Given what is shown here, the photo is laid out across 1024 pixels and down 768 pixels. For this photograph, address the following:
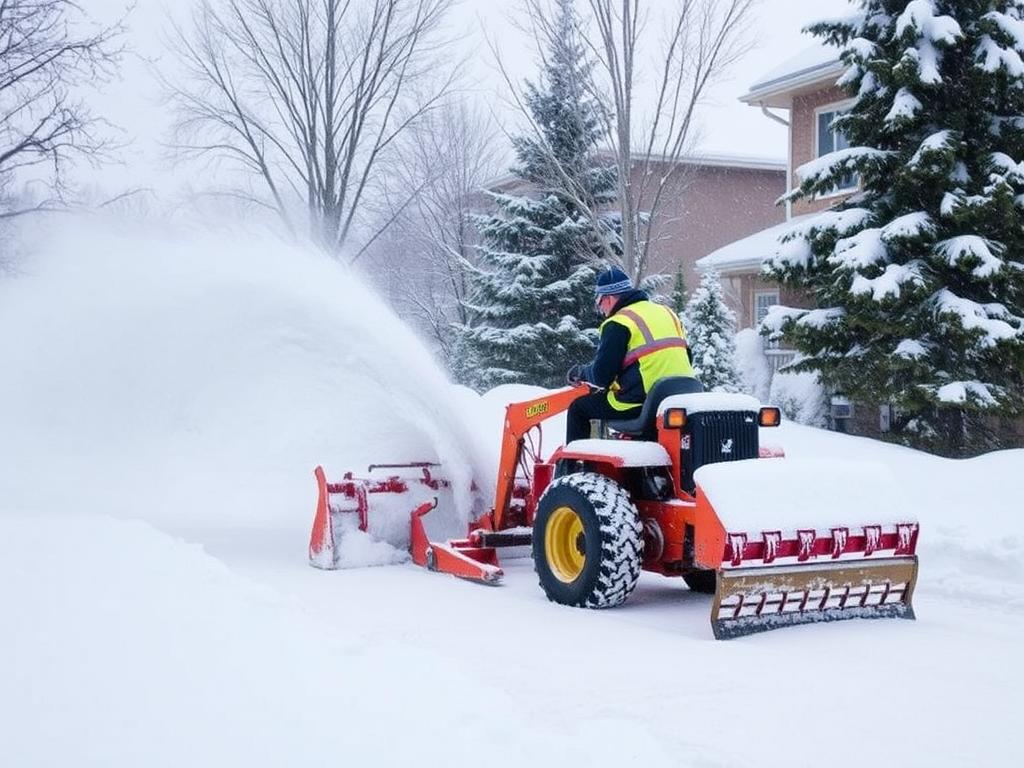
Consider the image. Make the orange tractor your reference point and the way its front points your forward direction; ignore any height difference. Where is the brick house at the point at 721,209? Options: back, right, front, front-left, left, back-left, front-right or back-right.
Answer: front-right

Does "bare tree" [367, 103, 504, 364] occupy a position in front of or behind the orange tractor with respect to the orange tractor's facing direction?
in front

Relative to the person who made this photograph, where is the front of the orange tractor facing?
facing away from the viewer and to the left of the viewer

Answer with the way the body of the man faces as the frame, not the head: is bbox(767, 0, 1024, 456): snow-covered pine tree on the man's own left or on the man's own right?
on the man's own right

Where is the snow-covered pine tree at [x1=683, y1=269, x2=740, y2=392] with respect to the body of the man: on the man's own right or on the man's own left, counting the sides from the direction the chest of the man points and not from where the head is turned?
on the man's own right

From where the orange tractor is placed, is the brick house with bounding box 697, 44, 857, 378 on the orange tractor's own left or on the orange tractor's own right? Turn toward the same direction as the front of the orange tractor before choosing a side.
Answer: on the orange tractor's own right

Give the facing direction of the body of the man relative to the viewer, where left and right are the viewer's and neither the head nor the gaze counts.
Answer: facing away from the viewer and to the left of the viewer

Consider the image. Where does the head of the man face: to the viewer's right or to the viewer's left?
to the viewer's left
